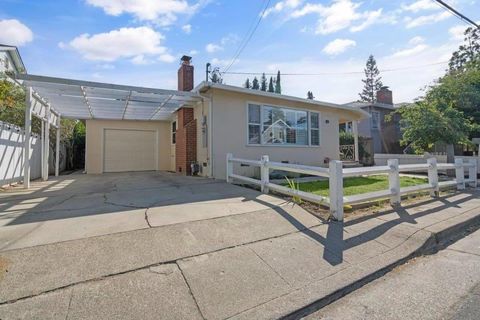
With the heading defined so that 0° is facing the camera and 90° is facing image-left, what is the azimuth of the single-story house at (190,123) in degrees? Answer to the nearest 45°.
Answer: approximately 315°

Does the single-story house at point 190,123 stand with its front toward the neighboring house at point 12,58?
no

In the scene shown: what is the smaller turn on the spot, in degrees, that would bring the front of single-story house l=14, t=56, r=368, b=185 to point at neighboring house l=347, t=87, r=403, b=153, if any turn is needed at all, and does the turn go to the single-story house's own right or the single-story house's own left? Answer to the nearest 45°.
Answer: approximately 90° to the single-story house's own left

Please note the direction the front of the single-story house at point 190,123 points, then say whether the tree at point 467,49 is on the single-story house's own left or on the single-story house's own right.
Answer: on the single-story house's own left

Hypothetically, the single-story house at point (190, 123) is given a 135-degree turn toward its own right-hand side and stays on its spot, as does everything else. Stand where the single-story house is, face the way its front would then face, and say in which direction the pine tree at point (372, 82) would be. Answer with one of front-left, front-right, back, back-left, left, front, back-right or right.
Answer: back-right
